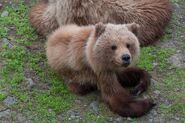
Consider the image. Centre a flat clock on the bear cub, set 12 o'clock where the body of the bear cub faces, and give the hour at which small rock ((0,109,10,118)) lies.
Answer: The small rock is roughly at 4 o'clock from the bear cub.

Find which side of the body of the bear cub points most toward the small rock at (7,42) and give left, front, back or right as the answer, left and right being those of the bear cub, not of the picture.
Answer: back

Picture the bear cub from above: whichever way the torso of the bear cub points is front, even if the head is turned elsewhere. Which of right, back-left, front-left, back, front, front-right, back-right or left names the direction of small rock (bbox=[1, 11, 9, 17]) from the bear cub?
back

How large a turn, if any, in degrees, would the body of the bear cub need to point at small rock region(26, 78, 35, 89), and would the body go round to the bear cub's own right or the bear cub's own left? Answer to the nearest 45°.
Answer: approximately 135° to the bear cub's own right

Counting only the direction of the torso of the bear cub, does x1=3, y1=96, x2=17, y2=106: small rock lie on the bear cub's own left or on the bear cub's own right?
on the bear cub's own right

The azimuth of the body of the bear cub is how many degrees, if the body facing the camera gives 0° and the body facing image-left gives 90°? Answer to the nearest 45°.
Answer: approximately 315°

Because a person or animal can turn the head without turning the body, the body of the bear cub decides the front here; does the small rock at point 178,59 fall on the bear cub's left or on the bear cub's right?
on the bear cub's left
